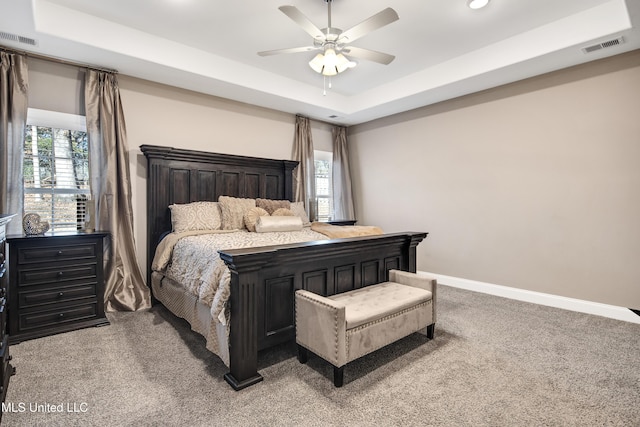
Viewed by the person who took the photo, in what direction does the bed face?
facing the viewer and to the right of the viewer

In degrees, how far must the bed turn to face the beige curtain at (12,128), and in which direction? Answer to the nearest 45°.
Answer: approximately 135° to its right

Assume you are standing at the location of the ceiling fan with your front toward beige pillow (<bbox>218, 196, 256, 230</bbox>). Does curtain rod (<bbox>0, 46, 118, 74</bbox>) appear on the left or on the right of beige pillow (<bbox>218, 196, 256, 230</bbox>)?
left

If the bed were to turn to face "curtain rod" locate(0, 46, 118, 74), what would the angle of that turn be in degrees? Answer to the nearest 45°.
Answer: approximately 180°

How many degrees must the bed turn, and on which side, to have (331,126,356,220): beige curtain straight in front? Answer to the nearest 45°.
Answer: approximately 90° to its left

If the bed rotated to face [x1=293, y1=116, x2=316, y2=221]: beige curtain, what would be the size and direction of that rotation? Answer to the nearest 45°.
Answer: approximately 135° to its left

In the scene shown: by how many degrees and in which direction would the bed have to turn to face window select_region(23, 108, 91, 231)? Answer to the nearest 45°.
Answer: approximately 180°
